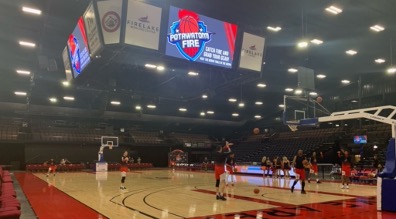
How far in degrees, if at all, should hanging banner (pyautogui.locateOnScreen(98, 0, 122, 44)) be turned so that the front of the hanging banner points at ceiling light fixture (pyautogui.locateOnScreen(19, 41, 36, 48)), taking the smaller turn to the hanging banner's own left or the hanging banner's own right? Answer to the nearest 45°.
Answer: approximately 135° to the hanging banner's own right

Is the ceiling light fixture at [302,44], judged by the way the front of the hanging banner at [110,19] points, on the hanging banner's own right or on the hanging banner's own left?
on the hanging banner's own left

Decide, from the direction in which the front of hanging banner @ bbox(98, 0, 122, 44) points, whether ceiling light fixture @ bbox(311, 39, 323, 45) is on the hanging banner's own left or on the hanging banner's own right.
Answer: on the hanging banner's own left

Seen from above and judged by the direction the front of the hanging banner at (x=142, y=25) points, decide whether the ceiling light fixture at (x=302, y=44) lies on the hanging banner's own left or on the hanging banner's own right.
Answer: on the hanging banner's own left

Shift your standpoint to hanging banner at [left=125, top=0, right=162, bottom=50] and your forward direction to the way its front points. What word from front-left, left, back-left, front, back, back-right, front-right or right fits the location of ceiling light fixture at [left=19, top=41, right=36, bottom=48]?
back

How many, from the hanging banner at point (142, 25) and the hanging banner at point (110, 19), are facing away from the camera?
0
